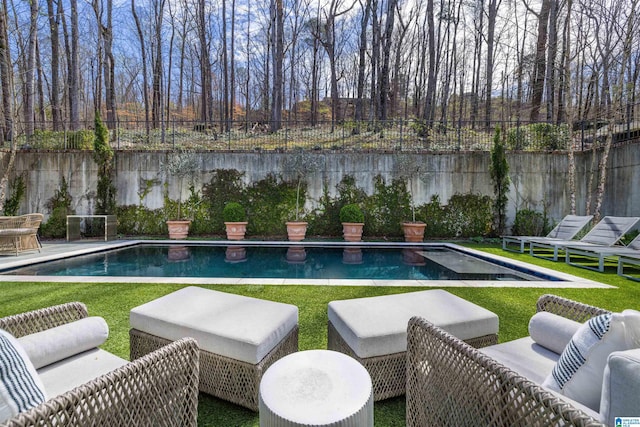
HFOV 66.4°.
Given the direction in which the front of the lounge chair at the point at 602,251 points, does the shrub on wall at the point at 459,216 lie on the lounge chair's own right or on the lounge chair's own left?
on the lounge chair's own right

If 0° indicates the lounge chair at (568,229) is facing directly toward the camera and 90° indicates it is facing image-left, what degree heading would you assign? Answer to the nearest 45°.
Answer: approximately 45°

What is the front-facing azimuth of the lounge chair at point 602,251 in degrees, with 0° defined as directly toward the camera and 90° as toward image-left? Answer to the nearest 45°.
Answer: approximately 45°

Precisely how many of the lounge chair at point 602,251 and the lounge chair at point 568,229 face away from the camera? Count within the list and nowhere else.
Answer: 0

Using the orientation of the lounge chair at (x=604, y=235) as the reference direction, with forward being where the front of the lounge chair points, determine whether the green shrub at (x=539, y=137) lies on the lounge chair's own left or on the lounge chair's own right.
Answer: on the lounge chair's own right

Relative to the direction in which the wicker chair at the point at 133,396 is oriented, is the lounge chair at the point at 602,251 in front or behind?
in front

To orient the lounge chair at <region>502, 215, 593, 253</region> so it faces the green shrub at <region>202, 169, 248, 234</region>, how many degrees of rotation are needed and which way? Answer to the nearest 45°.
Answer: approximately 45° to its right

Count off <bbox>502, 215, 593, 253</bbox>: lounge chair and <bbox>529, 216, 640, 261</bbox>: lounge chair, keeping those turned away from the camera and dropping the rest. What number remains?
0

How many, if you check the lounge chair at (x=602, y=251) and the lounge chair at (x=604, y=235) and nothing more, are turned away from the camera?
0

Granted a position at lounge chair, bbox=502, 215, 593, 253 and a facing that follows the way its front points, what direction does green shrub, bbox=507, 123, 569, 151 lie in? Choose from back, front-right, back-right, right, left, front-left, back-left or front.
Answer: back-right
